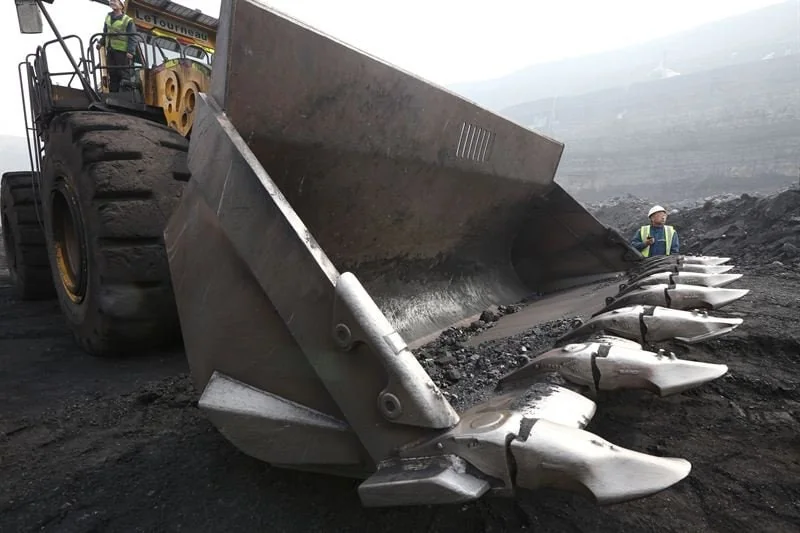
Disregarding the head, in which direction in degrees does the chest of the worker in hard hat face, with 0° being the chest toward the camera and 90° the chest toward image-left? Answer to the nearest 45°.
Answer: approximately 0°

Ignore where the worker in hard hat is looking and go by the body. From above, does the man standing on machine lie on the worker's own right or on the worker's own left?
on the worker's own right

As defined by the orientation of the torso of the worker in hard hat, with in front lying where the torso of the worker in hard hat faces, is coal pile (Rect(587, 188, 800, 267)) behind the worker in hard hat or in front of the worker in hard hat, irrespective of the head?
behind

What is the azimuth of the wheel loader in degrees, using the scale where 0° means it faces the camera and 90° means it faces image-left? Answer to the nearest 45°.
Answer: approximately 315°

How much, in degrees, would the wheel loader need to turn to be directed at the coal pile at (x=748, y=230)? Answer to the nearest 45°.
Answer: approximately 90° to its left
